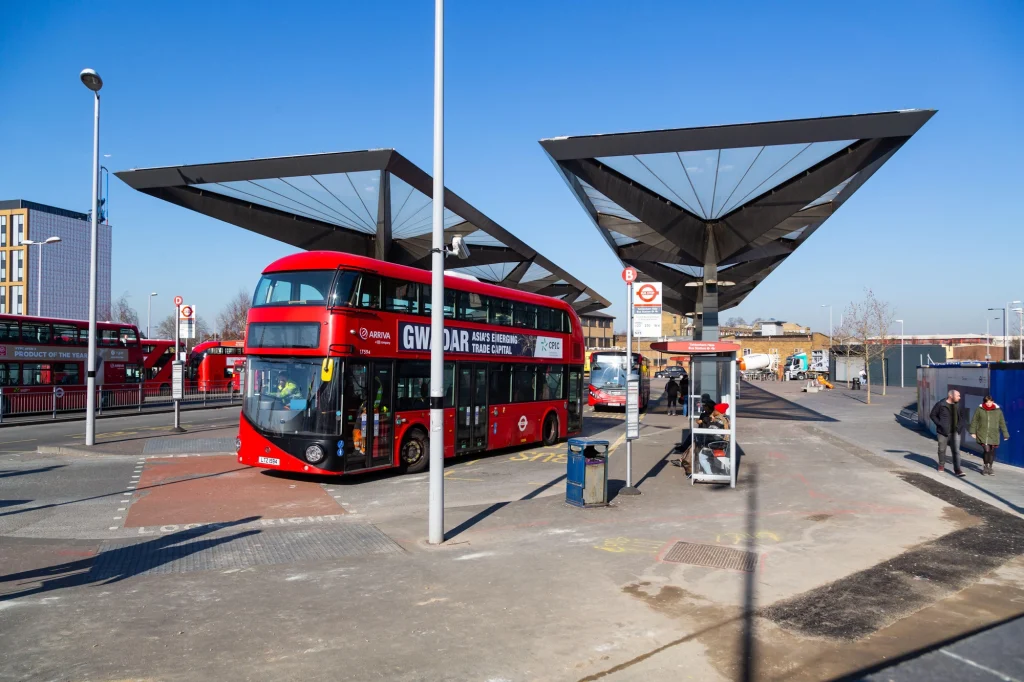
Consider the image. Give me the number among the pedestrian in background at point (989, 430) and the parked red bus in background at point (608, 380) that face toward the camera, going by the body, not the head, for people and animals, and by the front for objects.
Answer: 2

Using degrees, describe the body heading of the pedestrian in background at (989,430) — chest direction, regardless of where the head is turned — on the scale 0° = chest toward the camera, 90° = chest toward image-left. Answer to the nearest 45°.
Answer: approximately 0°

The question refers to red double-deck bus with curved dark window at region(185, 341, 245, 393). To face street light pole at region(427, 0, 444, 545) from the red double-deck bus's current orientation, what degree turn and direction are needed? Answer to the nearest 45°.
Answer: approximately 45° to its left

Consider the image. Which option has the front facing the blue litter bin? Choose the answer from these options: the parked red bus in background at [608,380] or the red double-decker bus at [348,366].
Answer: the parked red bus in background

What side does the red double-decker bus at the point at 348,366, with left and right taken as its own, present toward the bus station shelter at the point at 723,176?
back

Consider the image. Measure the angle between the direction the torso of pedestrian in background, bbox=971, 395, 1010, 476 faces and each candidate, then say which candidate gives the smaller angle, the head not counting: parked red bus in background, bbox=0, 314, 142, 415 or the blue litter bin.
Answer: the blue litter bin

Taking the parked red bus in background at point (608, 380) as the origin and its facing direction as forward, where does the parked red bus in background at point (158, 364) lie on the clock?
the parked red bus in background at point (158, 364) is roughly at 3 o'clock from the parked red bus in background at point (608, 380).
